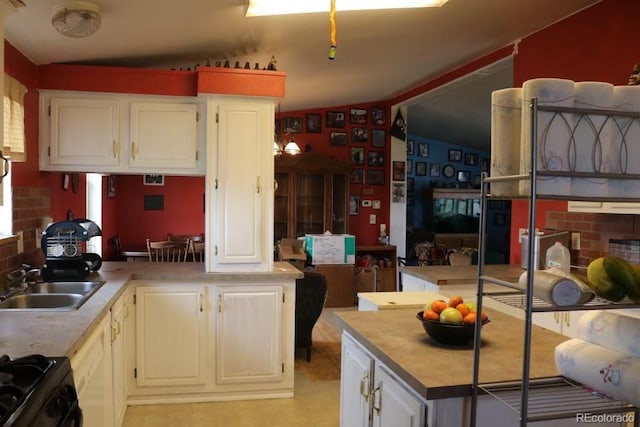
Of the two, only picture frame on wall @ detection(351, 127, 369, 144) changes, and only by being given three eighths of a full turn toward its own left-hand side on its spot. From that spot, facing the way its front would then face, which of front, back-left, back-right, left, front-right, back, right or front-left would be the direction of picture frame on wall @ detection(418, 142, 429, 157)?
front

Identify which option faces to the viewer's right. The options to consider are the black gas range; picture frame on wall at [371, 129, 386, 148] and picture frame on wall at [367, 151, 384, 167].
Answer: the black gas range

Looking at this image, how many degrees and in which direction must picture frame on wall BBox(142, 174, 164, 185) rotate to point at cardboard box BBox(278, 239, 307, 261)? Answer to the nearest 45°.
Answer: approximately 45° to its left

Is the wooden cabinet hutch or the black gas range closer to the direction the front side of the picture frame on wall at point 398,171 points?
the black gas range

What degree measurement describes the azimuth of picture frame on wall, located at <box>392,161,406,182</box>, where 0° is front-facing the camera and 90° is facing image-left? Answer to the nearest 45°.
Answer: approximately 0°
